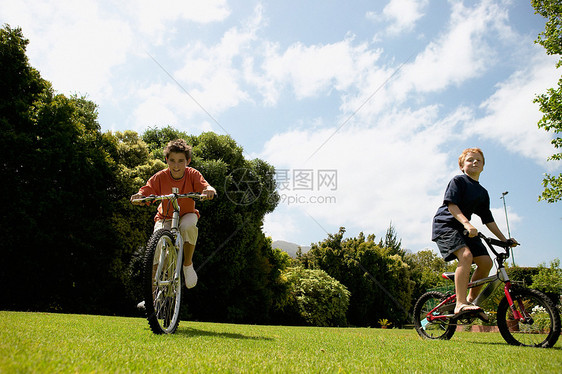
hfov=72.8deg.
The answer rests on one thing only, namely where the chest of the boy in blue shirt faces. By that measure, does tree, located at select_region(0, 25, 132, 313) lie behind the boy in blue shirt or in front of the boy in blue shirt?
behind

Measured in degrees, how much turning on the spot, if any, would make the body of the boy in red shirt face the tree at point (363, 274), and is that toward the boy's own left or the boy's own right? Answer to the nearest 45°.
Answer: approximately 135° to the boy's own left

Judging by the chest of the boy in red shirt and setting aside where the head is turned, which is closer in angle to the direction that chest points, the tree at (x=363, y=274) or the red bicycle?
the red bicycle

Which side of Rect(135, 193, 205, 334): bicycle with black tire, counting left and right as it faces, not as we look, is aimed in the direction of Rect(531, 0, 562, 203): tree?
left

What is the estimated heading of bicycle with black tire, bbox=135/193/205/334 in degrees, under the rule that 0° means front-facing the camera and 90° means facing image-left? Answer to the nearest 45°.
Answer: approximately 0°

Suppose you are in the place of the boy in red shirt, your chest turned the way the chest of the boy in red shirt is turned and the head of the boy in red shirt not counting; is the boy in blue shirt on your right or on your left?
on your left
